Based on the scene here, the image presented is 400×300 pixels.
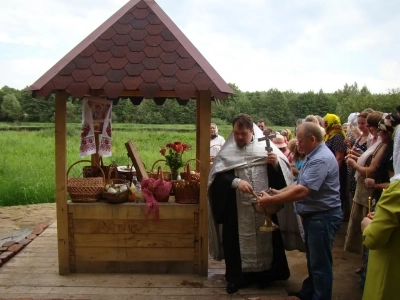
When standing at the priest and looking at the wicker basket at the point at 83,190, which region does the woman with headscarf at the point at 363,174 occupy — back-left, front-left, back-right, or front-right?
back-right

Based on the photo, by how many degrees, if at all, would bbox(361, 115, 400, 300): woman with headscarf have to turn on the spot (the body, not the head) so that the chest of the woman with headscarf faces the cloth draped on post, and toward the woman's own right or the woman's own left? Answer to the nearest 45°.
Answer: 0° — they already face it

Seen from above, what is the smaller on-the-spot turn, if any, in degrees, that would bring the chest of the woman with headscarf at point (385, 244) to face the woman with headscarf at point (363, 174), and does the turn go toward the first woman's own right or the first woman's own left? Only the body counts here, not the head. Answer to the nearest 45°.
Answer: approximately 90° to the first woman's own right

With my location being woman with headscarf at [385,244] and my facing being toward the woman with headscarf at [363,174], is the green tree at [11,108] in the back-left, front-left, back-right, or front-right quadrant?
front-left

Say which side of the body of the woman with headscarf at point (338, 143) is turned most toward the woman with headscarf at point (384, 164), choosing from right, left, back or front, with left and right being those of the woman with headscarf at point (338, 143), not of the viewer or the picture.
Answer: left

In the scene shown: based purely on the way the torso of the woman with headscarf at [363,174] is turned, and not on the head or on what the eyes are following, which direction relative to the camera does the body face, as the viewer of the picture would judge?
to the viewer's left

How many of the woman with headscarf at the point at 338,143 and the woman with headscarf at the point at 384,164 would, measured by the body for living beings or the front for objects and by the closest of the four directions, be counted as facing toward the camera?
0

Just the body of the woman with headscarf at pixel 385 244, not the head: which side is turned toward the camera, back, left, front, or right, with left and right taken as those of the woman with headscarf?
left

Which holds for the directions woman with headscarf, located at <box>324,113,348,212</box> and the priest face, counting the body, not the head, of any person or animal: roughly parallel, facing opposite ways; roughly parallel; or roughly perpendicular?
roughly perpendicular

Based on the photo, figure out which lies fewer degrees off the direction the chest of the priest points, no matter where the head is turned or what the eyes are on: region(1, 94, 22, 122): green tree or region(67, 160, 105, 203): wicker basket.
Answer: the wicker basket

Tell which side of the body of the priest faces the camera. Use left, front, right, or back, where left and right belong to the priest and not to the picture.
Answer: front

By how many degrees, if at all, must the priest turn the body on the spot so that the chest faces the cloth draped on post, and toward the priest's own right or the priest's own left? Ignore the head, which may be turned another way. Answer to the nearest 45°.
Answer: approximately 90° to the priest's own right

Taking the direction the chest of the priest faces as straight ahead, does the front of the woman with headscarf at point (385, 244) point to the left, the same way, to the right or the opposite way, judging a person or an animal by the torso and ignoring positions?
to the right

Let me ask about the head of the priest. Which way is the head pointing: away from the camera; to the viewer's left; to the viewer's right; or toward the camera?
toward the camera

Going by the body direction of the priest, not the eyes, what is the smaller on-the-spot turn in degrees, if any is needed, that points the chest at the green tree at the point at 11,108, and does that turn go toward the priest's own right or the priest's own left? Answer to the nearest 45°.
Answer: approximately 135° to the priest's own right
